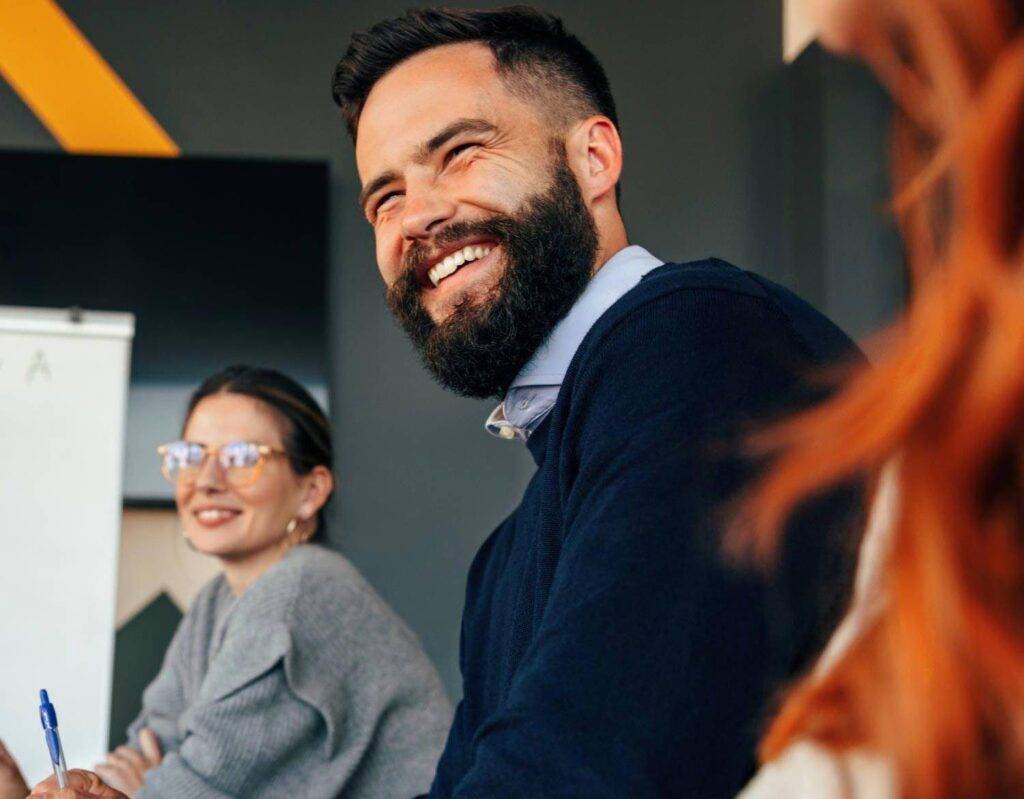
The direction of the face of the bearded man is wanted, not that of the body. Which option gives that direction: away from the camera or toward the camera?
toward the camera

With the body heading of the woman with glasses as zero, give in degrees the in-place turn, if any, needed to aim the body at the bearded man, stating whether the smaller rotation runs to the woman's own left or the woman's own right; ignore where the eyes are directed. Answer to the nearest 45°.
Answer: approximately 45° to the woman's own left

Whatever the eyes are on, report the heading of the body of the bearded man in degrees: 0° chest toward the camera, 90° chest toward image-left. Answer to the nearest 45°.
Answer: approximately 45°

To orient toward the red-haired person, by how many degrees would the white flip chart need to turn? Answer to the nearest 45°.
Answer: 0° — it already faces them

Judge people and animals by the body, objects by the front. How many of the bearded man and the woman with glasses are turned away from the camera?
0

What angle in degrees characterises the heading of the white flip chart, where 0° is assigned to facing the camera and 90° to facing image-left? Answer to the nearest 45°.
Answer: approximately 0°

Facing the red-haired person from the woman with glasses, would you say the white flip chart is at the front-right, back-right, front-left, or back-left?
back-right

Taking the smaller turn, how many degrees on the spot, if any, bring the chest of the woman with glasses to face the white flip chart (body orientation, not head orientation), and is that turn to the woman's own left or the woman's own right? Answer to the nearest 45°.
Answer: approximately 90° to the woman's own right

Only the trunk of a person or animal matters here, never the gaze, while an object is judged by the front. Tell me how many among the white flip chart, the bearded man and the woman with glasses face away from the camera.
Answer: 0
